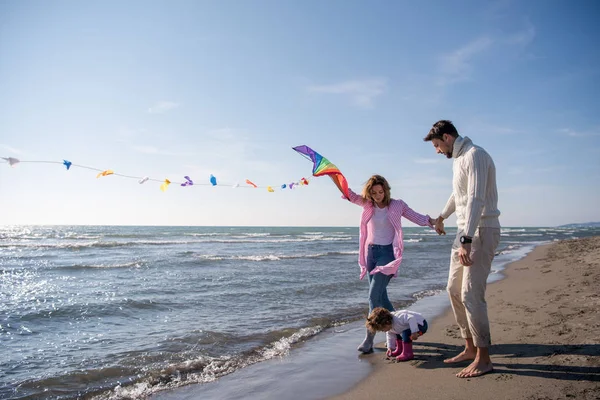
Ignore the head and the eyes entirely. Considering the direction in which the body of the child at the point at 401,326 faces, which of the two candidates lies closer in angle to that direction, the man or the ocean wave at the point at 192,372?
the ocean wave

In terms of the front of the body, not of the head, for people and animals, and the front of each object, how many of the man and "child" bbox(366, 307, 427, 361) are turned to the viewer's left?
2

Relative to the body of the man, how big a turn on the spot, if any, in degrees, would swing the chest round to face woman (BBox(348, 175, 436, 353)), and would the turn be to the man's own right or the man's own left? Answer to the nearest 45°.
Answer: approximately 45° to the man's own right

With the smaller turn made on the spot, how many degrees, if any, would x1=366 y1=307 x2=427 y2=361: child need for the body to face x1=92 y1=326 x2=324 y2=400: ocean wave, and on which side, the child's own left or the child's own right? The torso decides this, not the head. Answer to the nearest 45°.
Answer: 0° — they already face it

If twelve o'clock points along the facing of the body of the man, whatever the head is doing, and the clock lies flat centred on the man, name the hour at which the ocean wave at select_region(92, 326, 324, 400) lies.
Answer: The ocean wave is roughly at 12 o'clock from the man.

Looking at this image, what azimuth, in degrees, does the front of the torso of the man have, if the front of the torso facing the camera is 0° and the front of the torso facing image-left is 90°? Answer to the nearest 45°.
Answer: approximately 90°

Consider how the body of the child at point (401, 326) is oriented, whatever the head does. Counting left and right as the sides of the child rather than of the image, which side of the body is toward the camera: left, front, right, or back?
left
